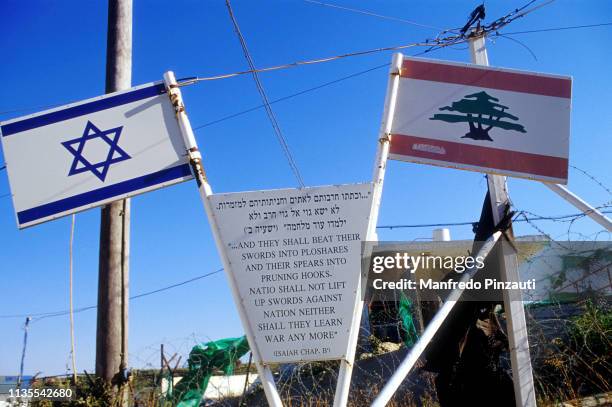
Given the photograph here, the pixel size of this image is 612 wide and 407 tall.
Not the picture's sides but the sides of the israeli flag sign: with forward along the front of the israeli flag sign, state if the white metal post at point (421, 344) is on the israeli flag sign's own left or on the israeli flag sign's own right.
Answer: on the israeli flag sign's own left

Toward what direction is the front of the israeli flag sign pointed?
toward the camera

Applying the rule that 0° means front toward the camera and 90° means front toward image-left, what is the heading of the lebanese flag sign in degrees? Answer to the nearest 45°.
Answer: approximately 0°

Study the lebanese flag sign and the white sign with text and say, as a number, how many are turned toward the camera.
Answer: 2

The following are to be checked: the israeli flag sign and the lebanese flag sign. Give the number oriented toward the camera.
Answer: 2

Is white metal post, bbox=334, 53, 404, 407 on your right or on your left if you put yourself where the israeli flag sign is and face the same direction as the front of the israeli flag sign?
on your left

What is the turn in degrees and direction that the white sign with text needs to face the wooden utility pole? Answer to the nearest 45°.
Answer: approximately 135° to its right

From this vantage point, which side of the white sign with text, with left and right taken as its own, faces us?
front

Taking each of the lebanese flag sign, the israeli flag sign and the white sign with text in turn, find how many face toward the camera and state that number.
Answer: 3

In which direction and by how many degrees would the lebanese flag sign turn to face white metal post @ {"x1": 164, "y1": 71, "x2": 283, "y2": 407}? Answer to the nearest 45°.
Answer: approximately 45° to its right
